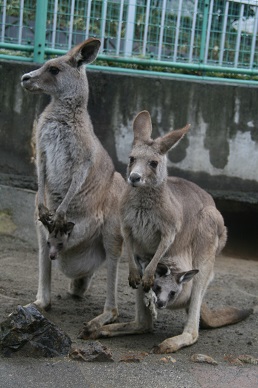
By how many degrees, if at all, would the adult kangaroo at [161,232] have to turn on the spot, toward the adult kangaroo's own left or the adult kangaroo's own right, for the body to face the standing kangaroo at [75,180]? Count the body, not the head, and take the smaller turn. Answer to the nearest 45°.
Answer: approximately 90° to the adult kangaroo's own right

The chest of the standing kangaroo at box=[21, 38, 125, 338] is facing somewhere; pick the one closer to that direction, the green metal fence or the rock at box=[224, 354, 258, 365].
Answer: the rock

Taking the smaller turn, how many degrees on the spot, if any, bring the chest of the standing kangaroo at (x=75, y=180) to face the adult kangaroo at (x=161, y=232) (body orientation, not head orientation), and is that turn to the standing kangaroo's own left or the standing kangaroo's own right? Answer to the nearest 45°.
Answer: approximately 90° to the standing kangaroo's own left

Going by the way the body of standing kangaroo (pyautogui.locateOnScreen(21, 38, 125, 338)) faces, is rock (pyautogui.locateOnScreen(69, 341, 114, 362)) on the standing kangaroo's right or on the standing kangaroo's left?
on the standing kangaroo's left

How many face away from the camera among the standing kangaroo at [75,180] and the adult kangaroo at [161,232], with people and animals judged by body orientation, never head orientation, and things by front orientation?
0

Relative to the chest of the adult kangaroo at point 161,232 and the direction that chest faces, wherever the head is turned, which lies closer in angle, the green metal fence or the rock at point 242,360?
the rock

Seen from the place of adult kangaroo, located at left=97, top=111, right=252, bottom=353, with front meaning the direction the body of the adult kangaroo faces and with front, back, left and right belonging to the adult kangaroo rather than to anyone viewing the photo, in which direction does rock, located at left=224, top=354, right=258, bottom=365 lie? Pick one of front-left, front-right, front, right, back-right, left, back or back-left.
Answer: left

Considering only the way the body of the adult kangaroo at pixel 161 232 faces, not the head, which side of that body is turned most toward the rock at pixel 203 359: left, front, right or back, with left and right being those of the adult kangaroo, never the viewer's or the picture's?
left

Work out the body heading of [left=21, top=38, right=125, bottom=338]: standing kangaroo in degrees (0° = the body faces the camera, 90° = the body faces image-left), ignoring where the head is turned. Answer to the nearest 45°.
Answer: approximately 45°

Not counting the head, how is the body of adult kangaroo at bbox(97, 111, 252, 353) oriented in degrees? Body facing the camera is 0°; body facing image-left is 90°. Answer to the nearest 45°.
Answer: approximately 45°

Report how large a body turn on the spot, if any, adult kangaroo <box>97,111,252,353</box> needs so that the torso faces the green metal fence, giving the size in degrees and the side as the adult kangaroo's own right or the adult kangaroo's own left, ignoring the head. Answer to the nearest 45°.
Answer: approximately 135° to the adult kangaroo's own right

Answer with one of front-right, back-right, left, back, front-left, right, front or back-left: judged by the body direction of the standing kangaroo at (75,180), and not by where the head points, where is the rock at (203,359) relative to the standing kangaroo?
left

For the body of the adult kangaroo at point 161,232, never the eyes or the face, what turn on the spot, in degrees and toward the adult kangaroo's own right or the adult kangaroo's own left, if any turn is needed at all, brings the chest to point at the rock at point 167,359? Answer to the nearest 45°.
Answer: approximately 45° to the adult kangaroo's own left

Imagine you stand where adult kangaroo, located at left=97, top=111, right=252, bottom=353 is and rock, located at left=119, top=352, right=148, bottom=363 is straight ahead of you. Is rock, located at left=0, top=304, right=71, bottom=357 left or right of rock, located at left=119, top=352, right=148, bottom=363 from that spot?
right
